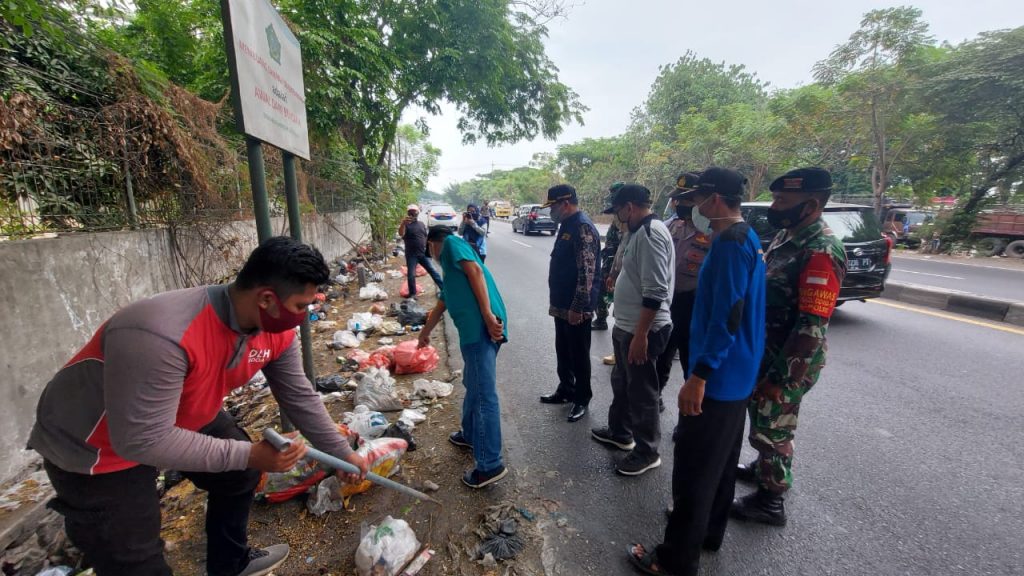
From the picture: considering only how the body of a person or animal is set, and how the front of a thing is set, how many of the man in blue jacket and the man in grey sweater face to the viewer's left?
2

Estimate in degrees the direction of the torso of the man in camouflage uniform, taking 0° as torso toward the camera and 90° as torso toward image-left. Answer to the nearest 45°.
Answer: approximately 90°

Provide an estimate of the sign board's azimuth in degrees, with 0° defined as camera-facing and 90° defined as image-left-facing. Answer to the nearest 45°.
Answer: approximately 315°

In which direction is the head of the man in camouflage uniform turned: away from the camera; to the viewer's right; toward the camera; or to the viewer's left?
to the viewer's left

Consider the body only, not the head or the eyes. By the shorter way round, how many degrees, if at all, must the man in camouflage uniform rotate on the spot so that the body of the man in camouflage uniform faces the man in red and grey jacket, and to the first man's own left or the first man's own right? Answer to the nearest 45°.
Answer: approximately 45° to the first man's own left

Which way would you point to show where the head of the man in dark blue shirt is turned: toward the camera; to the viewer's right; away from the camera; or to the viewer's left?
to the viewer's left

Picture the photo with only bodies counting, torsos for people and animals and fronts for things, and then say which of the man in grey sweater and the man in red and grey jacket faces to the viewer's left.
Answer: the man in grey sweater

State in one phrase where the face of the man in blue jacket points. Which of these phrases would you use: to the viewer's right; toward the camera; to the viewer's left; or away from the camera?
to the viewer's left

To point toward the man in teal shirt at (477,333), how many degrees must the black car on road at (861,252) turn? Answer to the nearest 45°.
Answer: approximately 135° to its left

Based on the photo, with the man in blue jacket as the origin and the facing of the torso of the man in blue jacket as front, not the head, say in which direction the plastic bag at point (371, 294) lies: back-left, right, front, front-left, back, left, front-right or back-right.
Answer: front-right

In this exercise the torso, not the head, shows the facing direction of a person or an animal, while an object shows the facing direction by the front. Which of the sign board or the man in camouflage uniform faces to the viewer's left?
the man in camouflage uniform

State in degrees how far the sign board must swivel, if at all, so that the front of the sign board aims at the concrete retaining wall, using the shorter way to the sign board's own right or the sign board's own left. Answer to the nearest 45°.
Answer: approximately 180°

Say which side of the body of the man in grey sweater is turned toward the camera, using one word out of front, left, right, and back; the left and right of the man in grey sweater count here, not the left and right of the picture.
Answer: left
